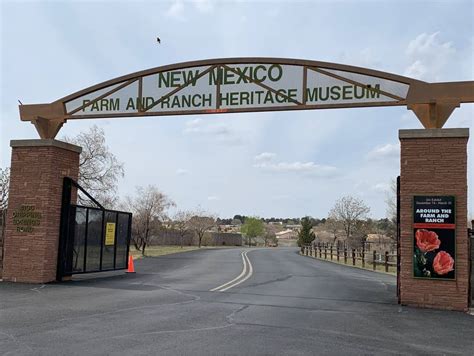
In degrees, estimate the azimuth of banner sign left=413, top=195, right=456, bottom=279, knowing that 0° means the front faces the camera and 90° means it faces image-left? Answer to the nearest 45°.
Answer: approximately 0°

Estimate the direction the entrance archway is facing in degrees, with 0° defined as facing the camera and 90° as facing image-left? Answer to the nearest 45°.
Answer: approximately 0°

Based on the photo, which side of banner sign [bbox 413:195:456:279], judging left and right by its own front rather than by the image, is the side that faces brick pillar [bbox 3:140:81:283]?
right

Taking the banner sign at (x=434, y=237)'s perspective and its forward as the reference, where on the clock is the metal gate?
The metal gate is roughly at 3 o'clock from the banner sign.
